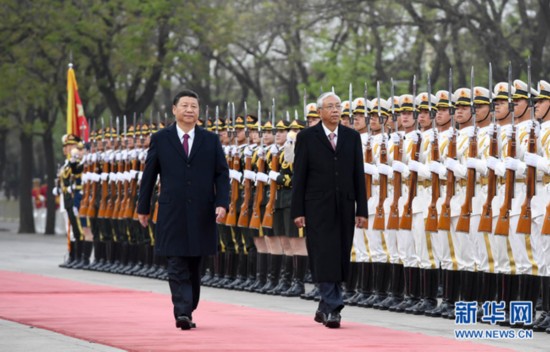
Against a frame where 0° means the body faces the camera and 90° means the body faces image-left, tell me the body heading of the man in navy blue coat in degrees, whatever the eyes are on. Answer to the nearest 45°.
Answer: approximately 0°

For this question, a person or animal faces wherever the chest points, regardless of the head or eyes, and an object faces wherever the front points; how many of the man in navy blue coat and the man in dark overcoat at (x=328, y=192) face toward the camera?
2

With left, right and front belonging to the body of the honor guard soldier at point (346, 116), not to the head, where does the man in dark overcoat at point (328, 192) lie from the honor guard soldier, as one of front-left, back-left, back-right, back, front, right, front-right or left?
front-left

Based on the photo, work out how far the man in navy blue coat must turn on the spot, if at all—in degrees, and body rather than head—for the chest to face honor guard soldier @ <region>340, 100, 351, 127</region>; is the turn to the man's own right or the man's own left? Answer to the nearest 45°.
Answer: approximately 135° to the man's own left

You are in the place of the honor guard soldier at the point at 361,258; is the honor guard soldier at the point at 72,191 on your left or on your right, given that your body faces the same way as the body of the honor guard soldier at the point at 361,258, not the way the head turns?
on your right

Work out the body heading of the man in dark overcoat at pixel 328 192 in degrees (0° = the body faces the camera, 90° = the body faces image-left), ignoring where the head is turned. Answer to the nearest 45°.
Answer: approximately 0°

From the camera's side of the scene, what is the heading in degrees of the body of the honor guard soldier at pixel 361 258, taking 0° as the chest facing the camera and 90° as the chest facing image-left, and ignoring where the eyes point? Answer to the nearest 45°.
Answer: approximately 45°
